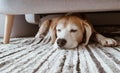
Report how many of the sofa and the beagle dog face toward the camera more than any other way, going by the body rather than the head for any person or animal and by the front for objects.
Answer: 2

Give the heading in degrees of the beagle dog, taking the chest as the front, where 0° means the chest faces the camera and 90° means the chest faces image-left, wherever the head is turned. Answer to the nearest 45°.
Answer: approximately 0°
